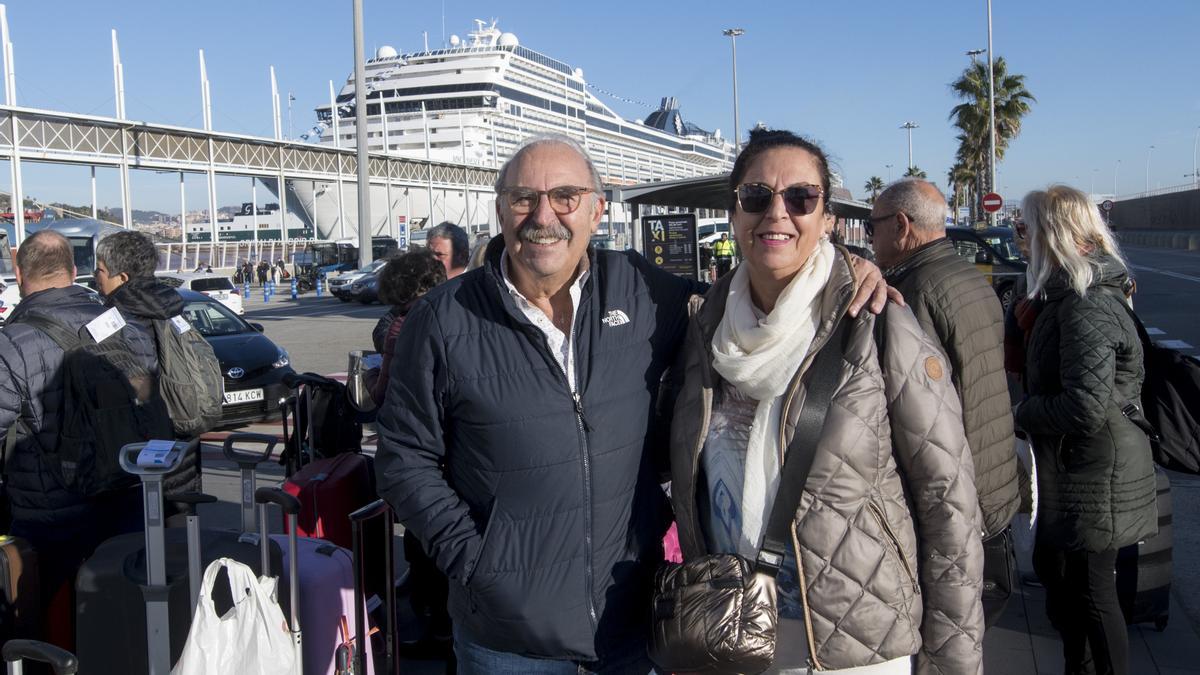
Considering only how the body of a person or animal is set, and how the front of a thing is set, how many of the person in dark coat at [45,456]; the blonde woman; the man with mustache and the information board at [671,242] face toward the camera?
2

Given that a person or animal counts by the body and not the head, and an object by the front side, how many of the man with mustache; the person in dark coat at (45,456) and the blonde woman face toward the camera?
1

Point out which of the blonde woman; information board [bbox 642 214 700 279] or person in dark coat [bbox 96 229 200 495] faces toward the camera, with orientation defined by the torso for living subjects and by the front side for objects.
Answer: the information board

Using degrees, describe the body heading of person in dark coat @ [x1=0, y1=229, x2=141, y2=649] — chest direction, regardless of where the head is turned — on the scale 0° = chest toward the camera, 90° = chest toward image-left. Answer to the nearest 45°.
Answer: approximately 135°

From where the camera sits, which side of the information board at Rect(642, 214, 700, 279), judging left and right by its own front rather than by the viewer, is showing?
front

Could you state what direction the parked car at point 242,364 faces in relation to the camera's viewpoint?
facing the viewer and to the right of the viewer
